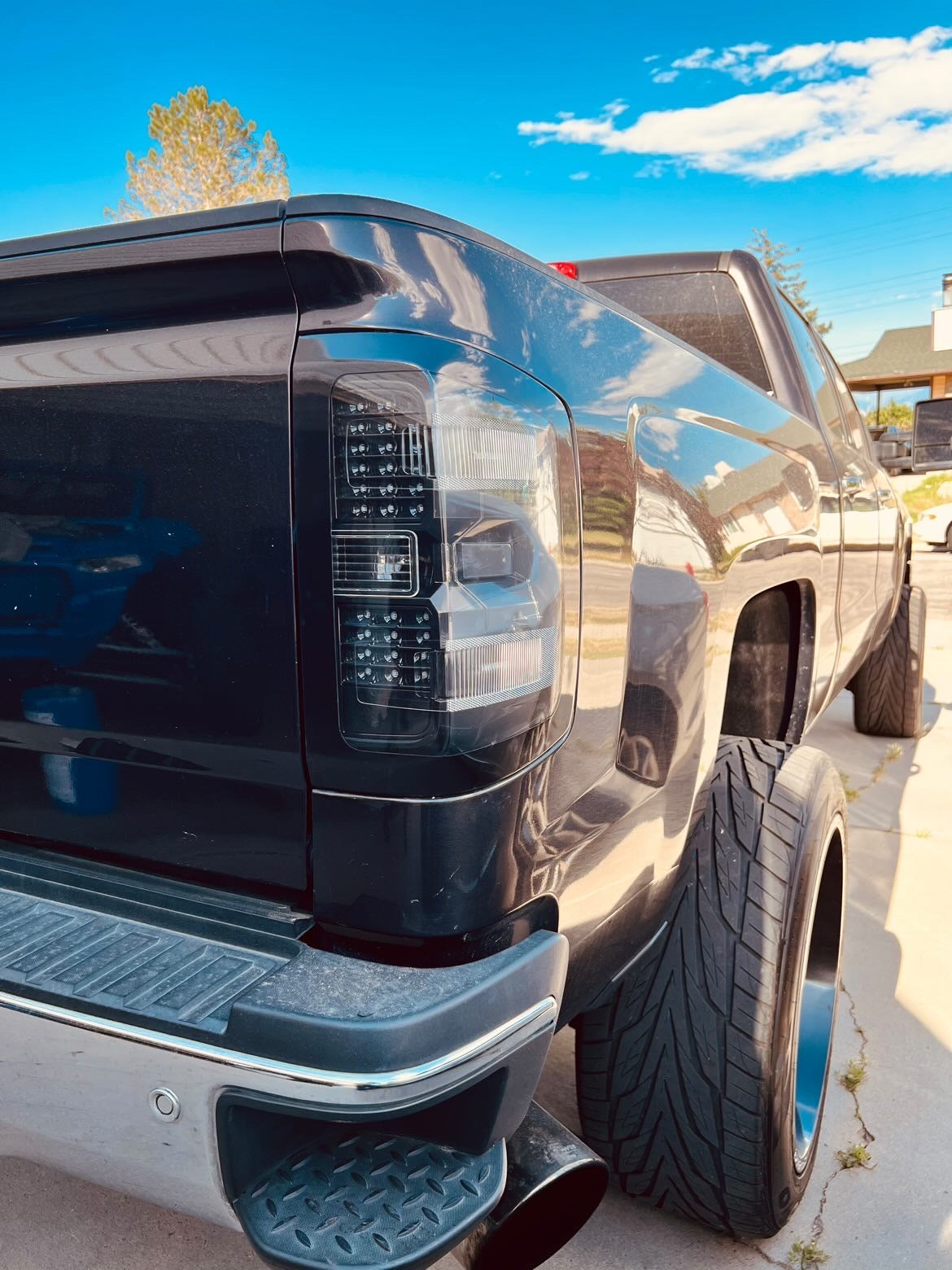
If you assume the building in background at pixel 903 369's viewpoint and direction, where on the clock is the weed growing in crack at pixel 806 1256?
The weed growing in crack is roughly at 12 o'clock from the building in background.

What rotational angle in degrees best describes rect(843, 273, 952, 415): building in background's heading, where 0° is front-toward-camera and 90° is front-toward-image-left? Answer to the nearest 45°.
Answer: approximately 0°

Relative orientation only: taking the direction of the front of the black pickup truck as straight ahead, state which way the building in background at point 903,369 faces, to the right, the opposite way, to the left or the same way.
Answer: the opposite way

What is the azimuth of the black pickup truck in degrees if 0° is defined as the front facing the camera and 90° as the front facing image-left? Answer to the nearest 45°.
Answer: approximately 225°

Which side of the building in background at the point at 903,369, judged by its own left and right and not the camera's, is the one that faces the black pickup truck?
front
